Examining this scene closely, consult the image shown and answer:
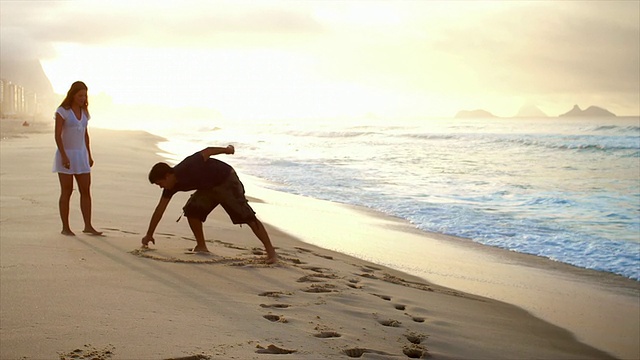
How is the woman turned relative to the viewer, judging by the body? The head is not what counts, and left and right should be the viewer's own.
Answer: facing the viewer and to the right of the viewer

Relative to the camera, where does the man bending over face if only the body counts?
to the viewer's left

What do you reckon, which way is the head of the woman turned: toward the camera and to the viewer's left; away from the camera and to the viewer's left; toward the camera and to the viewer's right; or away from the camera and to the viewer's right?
toward the camera and to the viewer's right
